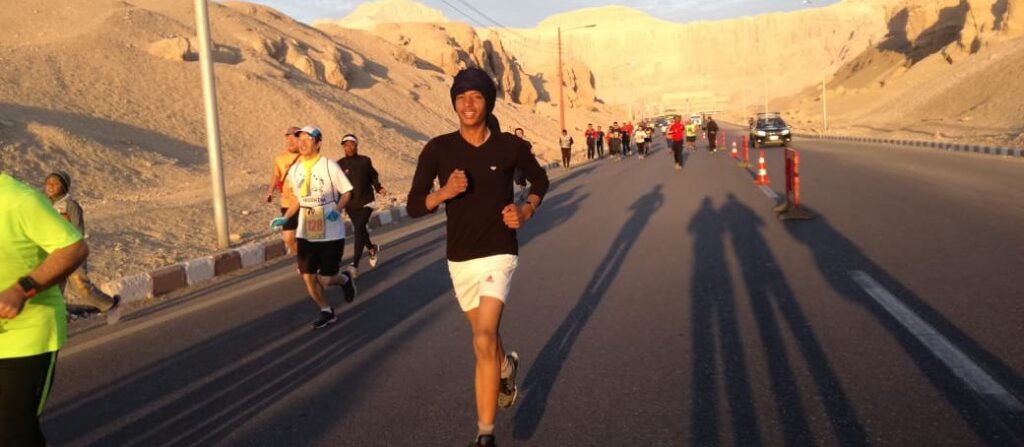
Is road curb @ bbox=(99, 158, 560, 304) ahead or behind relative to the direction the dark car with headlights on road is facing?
ahead

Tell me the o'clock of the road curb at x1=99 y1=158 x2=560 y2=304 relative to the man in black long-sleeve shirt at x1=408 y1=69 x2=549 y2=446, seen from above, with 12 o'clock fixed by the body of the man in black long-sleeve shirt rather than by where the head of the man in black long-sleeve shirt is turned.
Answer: The road curb is roughly at 5 o'clock from the man in black long-sleeve shirt.

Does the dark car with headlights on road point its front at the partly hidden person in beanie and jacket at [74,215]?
yes

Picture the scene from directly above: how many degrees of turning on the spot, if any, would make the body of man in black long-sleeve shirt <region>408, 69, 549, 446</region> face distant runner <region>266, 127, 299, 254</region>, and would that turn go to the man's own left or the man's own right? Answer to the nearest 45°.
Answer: approximately 180°

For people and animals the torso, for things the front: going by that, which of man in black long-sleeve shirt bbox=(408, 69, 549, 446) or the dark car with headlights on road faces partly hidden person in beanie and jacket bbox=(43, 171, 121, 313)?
the dark car with headlights on road

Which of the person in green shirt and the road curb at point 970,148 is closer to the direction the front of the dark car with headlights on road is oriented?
the person in green shirt

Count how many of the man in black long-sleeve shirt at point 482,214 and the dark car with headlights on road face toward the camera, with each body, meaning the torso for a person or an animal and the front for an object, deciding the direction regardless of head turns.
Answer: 2

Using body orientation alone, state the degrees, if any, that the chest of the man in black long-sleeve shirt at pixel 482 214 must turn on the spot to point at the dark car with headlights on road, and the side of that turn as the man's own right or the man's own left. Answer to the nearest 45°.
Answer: approximately 180°

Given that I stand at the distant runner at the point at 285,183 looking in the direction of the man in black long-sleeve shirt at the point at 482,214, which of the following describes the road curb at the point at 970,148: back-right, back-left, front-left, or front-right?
back-left

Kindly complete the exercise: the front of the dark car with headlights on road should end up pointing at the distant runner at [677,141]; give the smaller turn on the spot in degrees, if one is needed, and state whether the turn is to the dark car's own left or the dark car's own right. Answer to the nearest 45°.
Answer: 0° — it already faces them

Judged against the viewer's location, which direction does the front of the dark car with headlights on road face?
facing the viewer

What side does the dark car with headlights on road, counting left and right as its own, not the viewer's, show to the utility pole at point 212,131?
front

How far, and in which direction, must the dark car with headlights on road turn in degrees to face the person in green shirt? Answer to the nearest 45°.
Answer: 0° — it already faces them

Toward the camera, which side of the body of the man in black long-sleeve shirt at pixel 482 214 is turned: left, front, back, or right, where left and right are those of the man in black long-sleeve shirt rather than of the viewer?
front

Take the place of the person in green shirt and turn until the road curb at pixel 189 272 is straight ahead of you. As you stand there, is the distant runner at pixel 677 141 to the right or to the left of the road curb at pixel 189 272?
right

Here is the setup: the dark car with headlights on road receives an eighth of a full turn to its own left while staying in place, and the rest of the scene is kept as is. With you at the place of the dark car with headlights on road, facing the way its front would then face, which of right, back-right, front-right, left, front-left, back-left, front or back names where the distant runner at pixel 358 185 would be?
front-right
